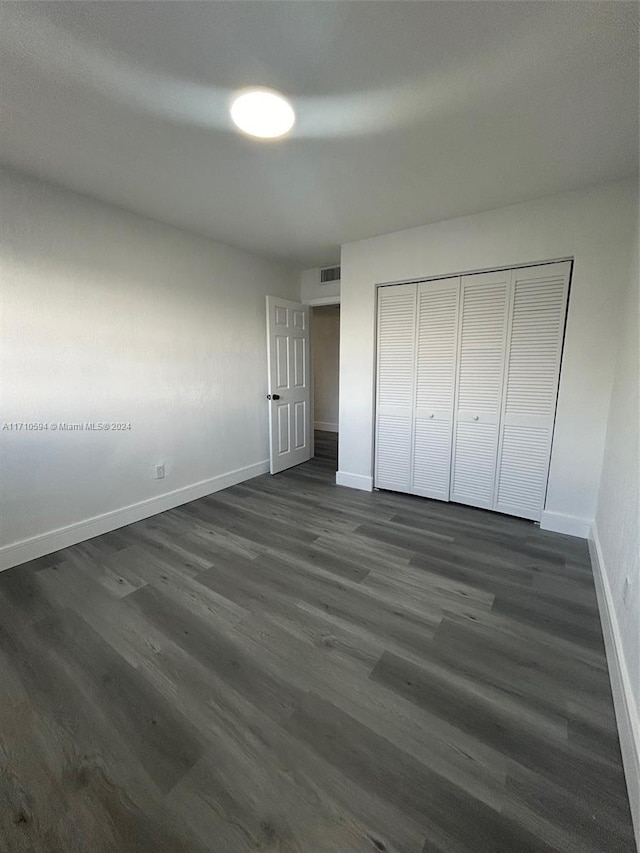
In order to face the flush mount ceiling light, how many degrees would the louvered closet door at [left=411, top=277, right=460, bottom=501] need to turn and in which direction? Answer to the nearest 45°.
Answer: approximately 45° to its right

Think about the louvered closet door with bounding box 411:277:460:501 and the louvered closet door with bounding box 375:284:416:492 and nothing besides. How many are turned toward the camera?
2

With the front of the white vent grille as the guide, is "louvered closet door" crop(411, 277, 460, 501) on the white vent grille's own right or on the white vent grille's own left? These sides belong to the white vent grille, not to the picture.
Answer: on the white vent grille's own left

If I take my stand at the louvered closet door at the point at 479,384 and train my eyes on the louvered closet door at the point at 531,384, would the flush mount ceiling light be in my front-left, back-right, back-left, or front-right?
back-right

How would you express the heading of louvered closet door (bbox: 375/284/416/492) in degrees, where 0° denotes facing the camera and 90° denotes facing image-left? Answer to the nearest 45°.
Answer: approximately 0°

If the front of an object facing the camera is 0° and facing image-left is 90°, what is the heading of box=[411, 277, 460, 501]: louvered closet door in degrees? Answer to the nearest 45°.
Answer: approximately 0°
